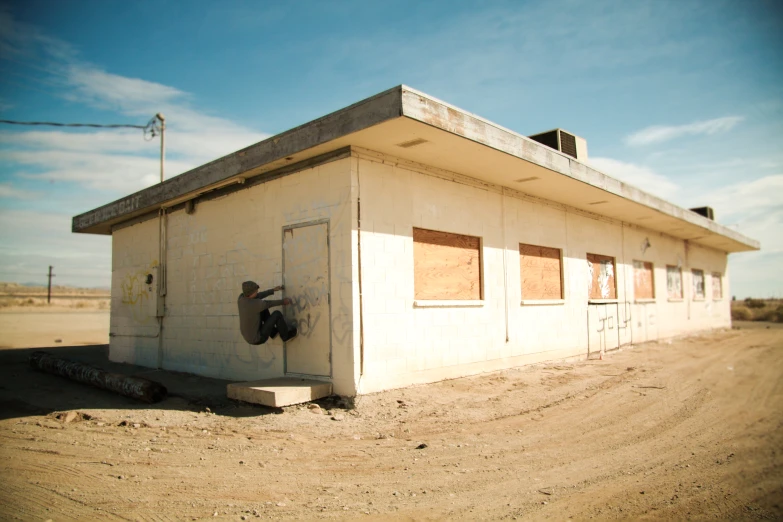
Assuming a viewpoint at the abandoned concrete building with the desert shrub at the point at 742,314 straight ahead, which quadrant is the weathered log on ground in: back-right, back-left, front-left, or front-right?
back-left

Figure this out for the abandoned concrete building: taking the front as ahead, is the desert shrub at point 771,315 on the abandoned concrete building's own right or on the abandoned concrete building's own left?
on the abandoned concrete building's own left

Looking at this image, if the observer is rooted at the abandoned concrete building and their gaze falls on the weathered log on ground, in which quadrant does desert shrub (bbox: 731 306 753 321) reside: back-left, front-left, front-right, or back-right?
back-right
